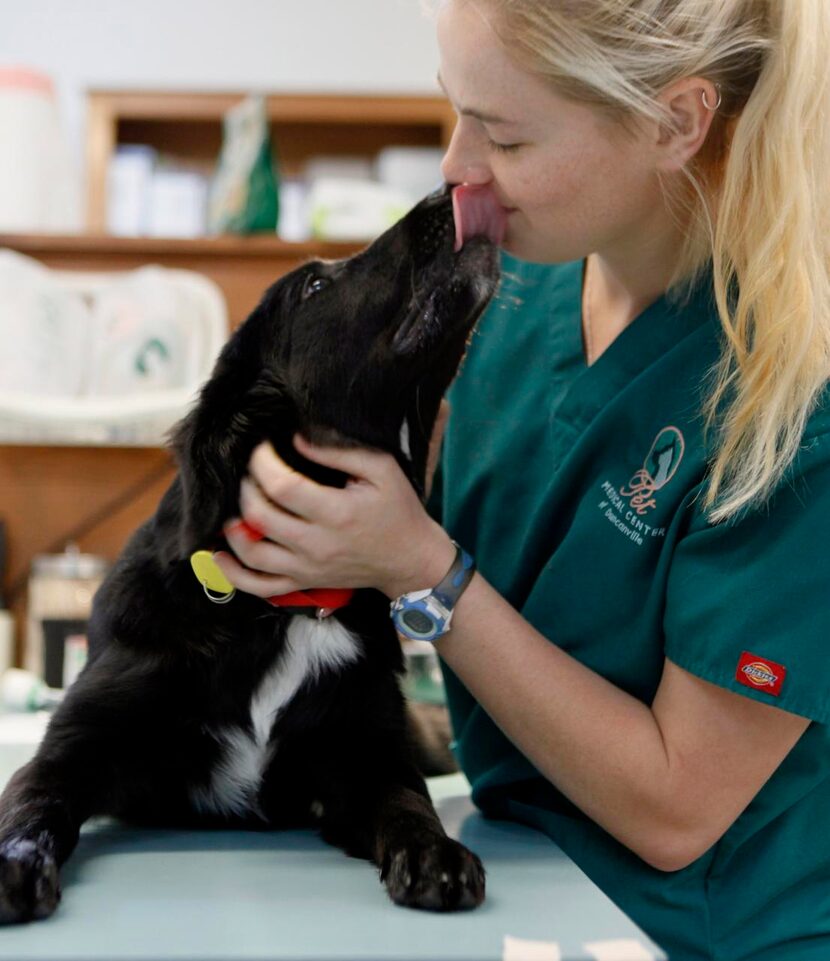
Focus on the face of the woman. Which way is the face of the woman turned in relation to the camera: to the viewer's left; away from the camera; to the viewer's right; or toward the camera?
to the viewer's left

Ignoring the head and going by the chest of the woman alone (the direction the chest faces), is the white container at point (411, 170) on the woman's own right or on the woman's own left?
on the woman's own right

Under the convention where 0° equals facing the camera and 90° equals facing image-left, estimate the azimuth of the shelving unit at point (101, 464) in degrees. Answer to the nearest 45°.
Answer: approximately 0°

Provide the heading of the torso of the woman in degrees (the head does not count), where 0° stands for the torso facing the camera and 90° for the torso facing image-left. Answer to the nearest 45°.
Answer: approximately 45°

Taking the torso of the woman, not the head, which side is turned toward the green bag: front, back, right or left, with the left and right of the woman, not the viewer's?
right
